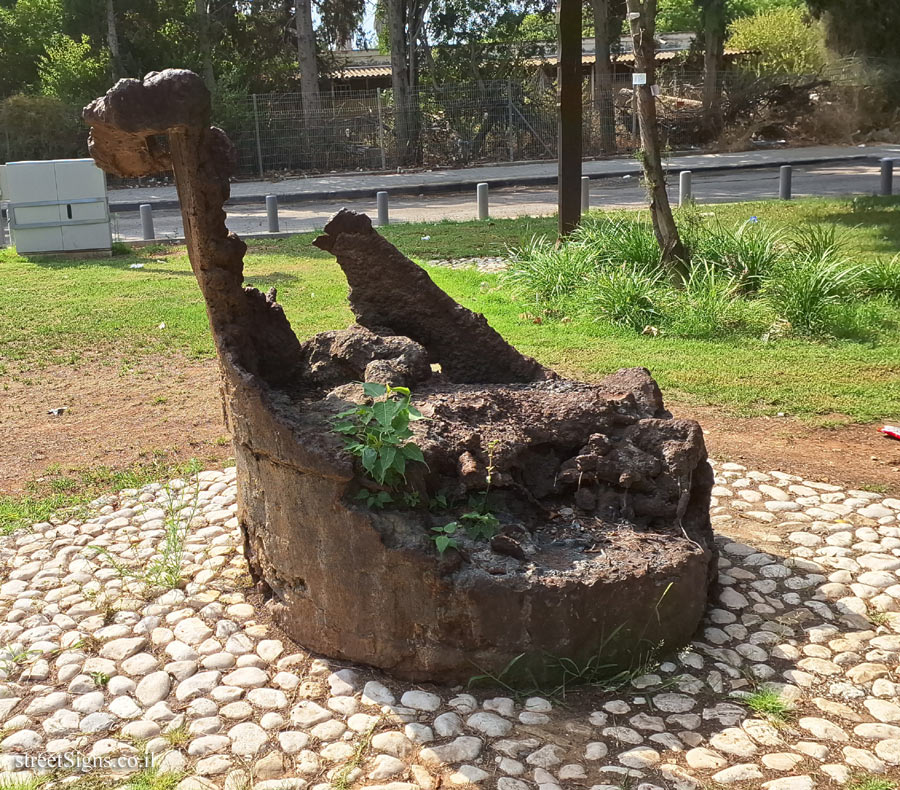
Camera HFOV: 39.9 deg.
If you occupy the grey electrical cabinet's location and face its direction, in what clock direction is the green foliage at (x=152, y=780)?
The green foliage is roughly at 12 o'clock from the grey electrical cabinet.

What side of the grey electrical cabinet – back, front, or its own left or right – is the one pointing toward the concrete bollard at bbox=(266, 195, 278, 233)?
left

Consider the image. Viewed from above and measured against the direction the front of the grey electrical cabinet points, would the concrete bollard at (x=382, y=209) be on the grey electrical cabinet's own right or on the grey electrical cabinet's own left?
on the grey electrical cabinet's own left

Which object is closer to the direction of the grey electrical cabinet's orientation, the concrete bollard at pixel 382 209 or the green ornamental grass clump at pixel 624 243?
the green ornamental grass clump

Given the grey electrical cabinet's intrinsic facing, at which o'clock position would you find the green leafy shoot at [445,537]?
The green leafy shoot is roughly at 12 o'clock from the grey electrical cabinet.

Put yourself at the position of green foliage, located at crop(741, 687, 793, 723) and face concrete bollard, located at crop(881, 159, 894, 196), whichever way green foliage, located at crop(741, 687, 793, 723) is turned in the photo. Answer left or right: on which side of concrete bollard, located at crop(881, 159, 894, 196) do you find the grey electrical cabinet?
left

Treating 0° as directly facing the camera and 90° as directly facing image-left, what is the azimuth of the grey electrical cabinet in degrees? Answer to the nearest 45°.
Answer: approximately 0°

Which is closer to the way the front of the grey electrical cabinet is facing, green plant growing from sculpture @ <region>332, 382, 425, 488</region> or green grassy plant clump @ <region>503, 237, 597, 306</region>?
the green plant growing from sculpture

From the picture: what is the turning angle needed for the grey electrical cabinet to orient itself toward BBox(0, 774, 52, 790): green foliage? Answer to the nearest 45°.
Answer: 0° — it already faces it

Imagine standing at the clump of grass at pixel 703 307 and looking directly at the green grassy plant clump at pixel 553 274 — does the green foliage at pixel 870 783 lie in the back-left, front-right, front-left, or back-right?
back-left

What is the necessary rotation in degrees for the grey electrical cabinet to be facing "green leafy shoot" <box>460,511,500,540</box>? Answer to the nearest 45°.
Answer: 0° — it already faces it

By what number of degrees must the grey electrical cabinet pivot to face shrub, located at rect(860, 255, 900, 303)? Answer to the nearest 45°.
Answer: approximately 45° to its left

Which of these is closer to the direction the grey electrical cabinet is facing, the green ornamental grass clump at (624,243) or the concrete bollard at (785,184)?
the green ornamental grass clump
